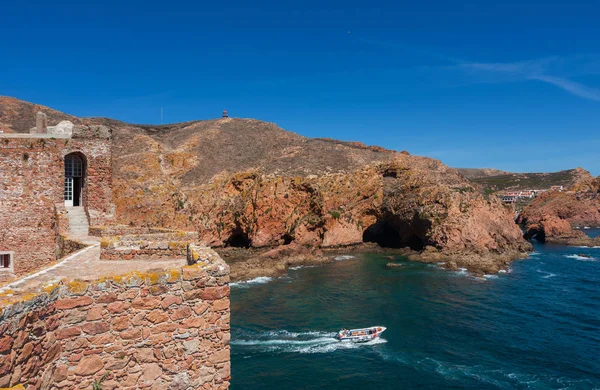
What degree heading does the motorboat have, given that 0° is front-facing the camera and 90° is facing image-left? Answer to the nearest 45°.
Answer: approximately 270°
